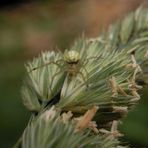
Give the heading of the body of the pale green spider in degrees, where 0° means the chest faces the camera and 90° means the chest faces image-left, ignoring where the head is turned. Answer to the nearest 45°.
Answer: approximately 0°
